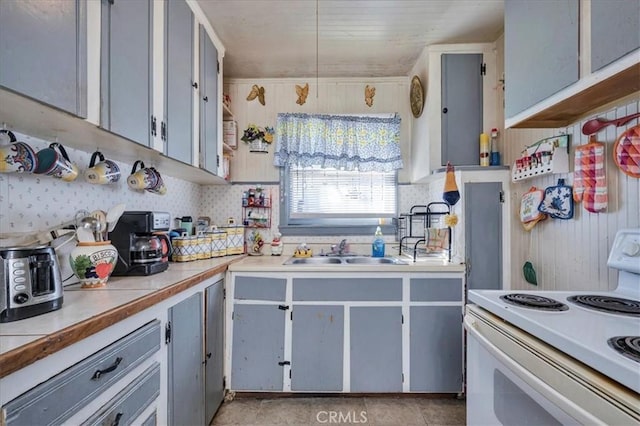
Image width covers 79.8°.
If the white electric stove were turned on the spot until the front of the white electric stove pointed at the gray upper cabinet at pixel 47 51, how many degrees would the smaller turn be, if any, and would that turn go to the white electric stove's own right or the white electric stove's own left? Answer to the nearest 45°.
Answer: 0° — it already faces it

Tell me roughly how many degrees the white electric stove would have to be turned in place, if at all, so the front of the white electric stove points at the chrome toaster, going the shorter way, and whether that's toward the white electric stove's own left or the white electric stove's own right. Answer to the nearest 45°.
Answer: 0° — it already faces it

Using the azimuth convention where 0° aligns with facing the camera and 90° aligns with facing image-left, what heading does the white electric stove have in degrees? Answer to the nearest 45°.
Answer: approximately 45°

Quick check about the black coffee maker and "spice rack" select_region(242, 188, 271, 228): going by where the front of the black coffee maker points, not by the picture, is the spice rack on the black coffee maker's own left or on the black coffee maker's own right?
on the black coffee maker's own left

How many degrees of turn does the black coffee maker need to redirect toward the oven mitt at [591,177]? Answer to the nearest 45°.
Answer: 0° — it already faces it

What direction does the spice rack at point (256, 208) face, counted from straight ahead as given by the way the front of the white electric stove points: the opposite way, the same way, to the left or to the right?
to the left

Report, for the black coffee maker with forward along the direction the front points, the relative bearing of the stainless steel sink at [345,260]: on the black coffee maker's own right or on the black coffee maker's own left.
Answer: on the black coffee maker's own left

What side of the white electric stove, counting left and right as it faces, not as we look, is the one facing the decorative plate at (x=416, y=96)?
right

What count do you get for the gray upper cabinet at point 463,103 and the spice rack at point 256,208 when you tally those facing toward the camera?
2
